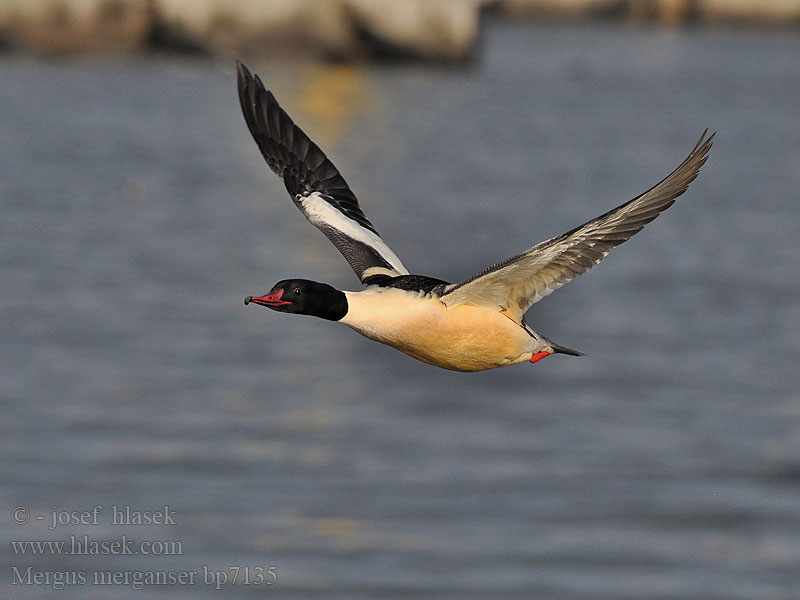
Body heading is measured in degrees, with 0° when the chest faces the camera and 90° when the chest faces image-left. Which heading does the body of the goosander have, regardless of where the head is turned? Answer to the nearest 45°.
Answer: approximately 45°
